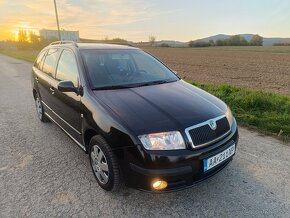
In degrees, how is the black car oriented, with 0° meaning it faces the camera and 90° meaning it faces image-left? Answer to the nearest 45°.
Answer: approximately 315°
